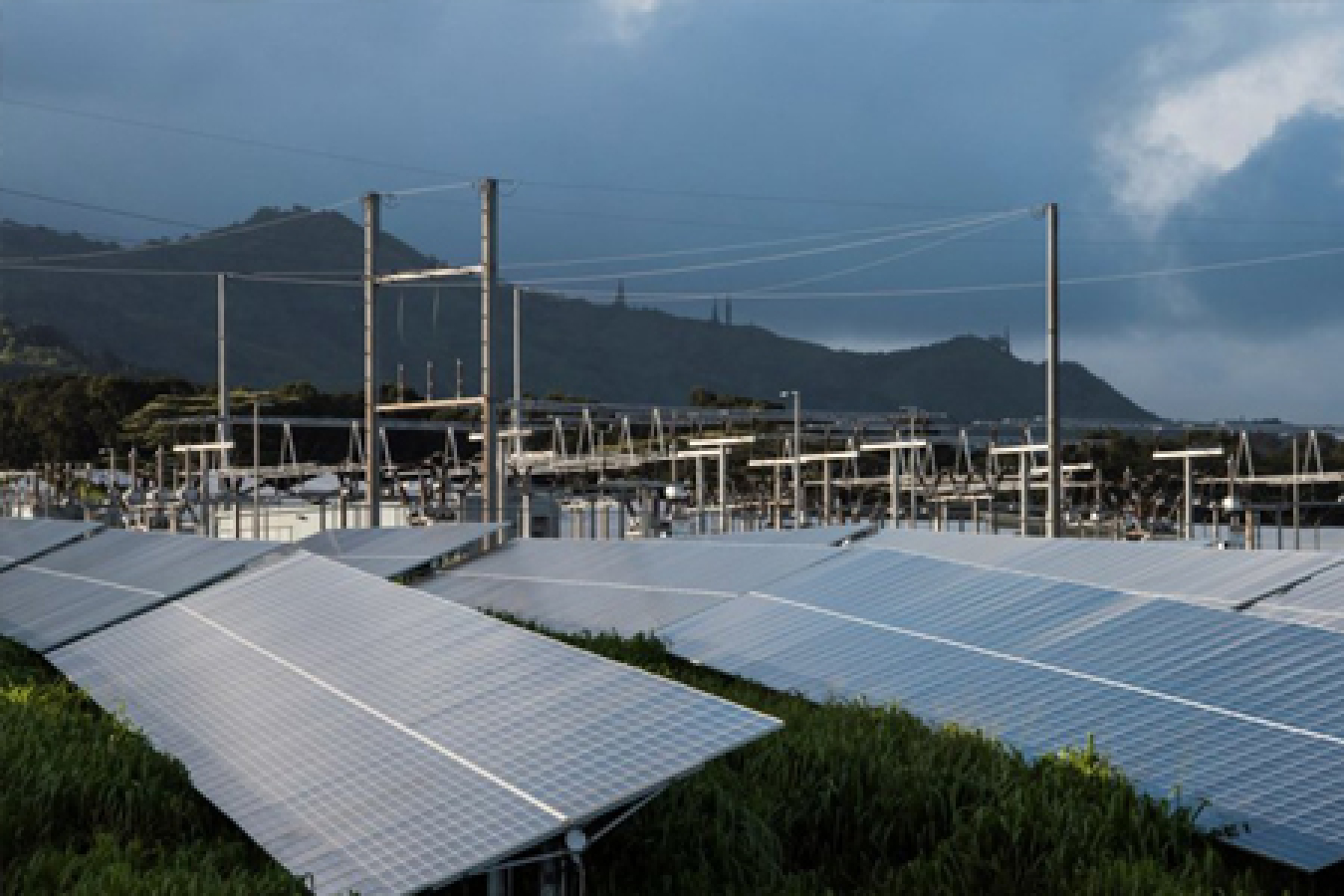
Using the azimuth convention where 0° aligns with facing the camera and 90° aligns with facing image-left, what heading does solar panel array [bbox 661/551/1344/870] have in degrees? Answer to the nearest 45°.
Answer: approximately 45°

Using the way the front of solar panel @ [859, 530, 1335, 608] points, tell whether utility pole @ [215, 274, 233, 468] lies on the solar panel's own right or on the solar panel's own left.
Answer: on the solar panel's own right

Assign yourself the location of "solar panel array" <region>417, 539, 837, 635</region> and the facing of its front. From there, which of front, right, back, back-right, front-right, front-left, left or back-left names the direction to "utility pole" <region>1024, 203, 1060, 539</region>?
back

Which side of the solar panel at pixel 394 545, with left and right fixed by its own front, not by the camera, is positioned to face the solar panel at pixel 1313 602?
left

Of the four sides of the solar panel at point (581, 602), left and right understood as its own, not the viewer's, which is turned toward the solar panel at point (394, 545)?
right

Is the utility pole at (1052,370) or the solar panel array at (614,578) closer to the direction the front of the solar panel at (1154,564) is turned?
the solar panel array

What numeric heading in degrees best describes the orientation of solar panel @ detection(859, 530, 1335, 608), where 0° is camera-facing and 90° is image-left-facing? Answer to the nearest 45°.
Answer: approximately 45°

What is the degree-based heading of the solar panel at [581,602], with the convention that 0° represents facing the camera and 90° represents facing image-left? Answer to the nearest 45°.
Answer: approximately 45°

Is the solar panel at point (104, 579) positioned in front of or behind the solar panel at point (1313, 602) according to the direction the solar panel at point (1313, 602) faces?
in front

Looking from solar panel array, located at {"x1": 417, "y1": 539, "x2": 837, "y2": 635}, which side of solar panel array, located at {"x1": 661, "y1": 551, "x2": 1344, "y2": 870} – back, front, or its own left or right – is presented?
right
